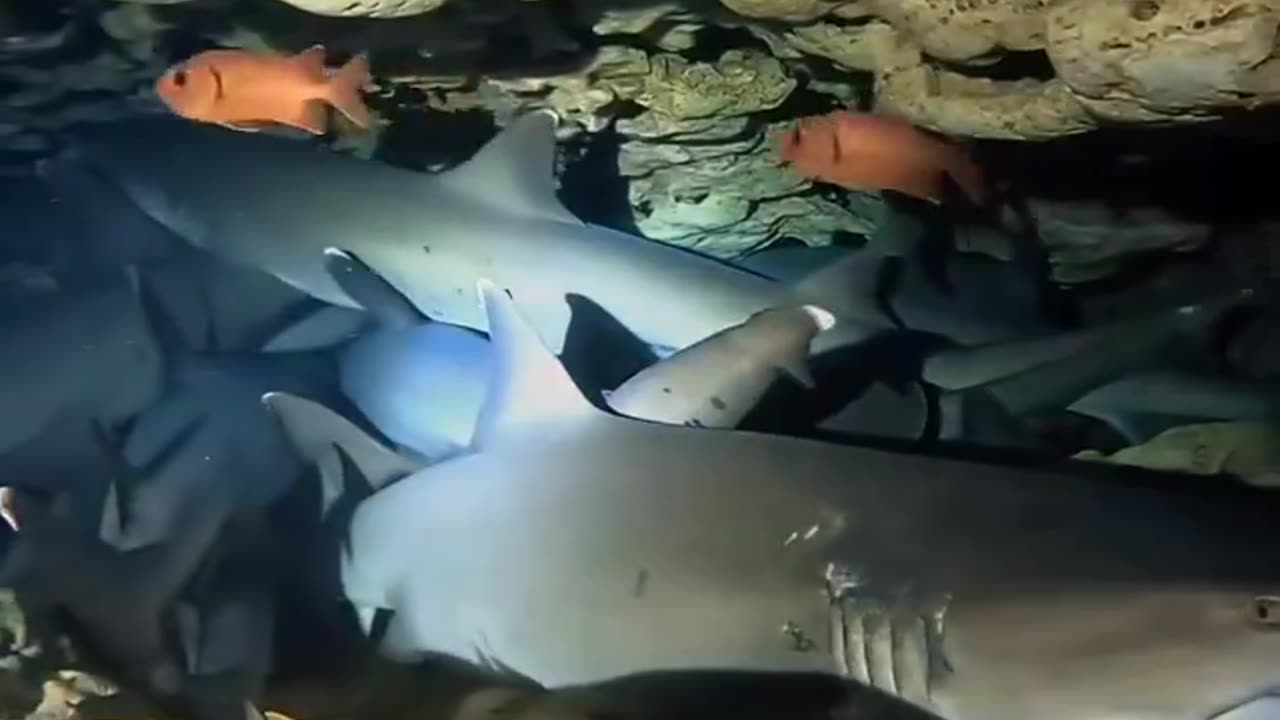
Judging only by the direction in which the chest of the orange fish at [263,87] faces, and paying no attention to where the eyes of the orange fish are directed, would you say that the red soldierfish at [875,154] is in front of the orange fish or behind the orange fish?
behind

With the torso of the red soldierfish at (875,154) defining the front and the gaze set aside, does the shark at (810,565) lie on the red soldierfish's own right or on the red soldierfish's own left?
on the red soldierfish's own left

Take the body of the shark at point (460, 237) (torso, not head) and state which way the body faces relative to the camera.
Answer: to the viewer's left

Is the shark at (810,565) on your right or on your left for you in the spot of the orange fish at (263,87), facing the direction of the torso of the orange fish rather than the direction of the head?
on your left

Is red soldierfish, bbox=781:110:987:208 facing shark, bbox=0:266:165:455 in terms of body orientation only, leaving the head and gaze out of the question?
yes

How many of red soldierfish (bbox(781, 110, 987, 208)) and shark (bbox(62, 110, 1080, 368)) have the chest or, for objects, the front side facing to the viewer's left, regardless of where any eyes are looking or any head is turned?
2

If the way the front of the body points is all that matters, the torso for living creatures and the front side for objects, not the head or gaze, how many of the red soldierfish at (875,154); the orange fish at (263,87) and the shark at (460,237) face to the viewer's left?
3

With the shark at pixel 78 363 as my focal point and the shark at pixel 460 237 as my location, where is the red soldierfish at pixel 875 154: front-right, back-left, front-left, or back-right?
back-left

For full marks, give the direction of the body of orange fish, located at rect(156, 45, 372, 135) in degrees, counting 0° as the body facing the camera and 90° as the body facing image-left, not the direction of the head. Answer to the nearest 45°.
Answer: approximately 90°

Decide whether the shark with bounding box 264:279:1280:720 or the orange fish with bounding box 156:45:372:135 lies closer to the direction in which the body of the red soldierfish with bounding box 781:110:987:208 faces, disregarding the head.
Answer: the orange fish

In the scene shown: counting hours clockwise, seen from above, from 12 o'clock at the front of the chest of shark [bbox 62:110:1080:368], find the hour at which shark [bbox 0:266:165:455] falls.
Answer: shark [bbox 0:266:165:455] is roughly at 12 o'clock from shark [bbox 62:110:1080:368].

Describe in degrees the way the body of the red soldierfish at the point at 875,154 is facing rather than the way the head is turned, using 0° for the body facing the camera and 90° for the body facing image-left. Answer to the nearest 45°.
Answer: approximately 90°

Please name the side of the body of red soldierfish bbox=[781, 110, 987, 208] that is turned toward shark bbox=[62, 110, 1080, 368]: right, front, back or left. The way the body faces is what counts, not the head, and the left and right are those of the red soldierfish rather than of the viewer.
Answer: front

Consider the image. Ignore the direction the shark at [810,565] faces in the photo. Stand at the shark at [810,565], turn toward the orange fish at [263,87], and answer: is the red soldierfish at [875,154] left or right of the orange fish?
right
